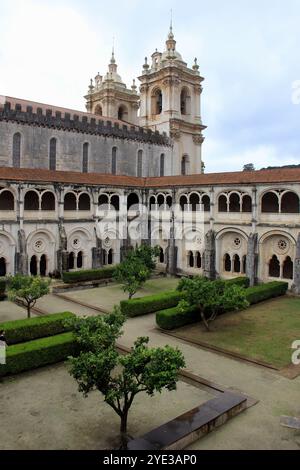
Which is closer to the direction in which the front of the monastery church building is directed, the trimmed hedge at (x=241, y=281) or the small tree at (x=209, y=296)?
the trimmed hedge

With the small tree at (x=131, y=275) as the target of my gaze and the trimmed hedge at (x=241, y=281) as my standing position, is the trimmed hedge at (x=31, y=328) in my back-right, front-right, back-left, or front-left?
front-left

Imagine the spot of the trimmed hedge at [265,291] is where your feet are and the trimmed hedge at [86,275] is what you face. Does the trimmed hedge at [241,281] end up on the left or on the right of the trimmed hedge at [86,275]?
right

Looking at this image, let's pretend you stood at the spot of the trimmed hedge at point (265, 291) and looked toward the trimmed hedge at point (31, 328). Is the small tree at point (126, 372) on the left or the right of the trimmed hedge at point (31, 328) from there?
left

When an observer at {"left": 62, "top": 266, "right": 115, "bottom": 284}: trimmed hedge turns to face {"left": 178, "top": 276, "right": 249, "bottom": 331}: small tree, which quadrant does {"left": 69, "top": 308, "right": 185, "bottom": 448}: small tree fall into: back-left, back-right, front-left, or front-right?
front-right

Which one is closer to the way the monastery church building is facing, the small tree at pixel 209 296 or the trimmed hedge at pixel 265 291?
the trimmed hedge

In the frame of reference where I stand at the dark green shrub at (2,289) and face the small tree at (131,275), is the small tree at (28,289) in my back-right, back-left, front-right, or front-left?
front-right
